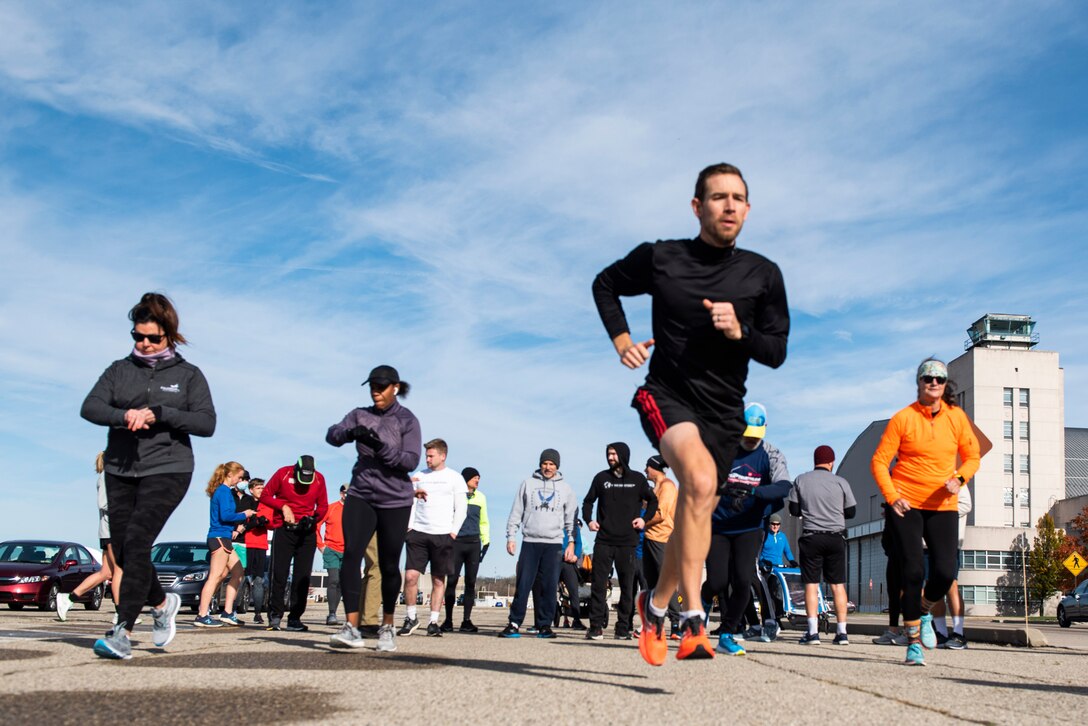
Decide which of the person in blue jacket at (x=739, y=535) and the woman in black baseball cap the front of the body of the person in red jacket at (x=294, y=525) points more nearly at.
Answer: the woman in black baseball cap

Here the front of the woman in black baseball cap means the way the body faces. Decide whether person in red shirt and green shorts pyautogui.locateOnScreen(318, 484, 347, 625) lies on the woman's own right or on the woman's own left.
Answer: on the woman's own right

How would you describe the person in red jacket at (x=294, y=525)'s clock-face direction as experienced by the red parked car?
The person in red jacket is roughly at 10 o'clock from the red parked car.

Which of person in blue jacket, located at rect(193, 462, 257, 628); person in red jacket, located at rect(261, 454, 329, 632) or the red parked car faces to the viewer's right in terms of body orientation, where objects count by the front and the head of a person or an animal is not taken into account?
the person in blue jacket

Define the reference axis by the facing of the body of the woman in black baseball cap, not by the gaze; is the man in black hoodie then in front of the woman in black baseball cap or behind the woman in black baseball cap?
behind

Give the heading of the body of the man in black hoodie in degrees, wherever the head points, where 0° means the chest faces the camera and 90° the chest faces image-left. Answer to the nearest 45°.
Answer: approximately 0°

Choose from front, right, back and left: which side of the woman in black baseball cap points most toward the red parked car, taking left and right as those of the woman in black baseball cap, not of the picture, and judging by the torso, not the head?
right

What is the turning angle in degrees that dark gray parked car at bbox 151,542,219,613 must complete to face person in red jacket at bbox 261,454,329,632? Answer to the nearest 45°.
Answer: approximately 45° to its left

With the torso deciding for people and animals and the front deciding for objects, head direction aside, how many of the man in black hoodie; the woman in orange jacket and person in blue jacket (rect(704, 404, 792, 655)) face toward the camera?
3

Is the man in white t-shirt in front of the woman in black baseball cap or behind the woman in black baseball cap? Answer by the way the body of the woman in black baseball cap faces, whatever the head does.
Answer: behind

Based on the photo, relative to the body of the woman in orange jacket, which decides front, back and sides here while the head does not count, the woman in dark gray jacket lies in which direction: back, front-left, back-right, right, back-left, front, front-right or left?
front-right
